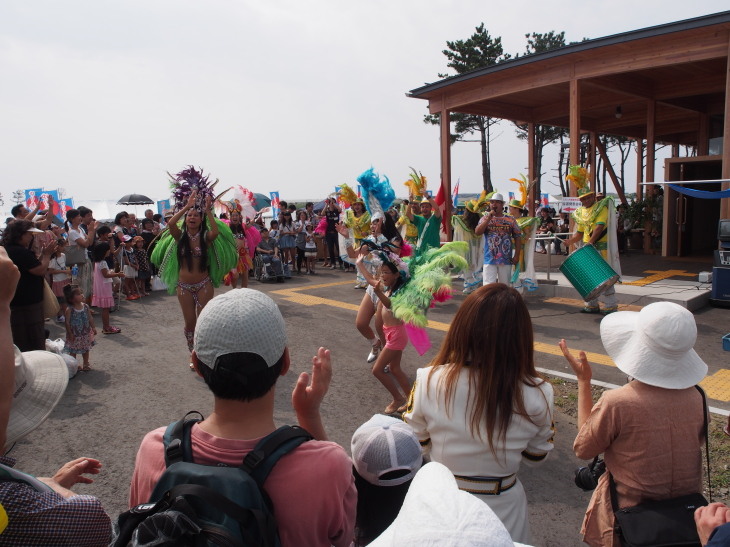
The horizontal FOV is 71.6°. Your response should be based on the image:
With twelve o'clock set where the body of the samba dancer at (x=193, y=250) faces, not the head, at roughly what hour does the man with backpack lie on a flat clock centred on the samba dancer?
The man with backpack is roughly at 12 o'clock from the samba dancer.

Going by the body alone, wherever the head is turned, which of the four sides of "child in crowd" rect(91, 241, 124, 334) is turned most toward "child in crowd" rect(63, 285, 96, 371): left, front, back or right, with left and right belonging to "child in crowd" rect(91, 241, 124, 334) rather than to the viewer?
right

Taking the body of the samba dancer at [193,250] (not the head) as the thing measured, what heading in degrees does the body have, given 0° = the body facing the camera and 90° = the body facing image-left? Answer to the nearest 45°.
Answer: approximately 0°

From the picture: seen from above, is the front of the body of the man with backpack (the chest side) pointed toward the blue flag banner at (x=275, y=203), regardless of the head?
yes

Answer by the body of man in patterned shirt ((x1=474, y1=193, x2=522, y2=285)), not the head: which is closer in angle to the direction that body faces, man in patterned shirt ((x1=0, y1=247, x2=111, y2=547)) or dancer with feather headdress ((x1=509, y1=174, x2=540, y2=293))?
the man in patterned shirt

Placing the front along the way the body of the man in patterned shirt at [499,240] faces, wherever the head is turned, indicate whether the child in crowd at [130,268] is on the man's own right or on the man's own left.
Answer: on the man's own right

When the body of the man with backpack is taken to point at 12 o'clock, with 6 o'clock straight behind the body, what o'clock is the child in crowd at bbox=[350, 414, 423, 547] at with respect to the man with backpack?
The child in crowd is roughly at 2 o'clock from the man with backpack.

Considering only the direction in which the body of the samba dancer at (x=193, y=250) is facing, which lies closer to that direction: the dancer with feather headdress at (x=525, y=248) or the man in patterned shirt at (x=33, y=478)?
the man in patterned shirt

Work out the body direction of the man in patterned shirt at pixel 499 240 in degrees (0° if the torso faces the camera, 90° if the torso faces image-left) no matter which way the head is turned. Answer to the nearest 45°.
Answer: approximately 0°

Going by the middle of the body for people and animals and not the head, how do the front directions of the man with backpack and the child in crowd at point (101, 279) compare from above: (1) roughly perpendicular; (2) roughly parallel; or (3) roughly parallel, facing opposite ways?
roughly perpendicular
